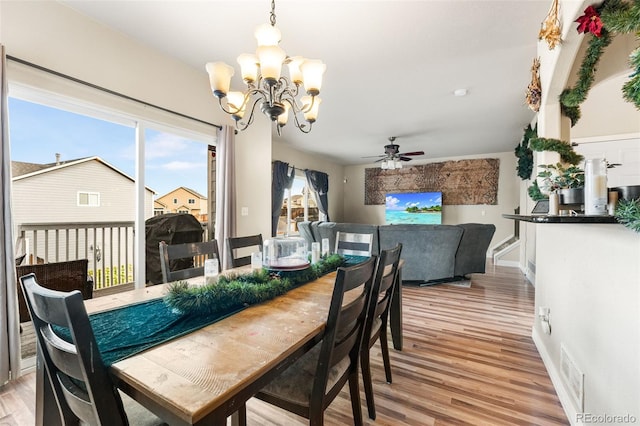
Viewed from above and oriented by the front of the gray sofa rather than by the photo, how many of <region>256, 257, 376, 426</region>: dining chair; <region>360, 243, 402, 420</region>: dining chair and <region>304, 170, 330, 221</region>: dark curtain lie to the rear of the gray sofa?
2

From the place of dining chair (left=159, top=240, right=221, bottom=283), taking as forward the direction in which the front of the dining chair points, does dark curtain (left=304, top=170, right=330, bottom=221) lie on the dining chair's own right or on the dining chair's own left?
on the dining chair's own left

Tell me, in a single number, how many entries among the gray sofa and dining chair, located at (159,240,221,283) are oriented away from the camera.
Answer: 1

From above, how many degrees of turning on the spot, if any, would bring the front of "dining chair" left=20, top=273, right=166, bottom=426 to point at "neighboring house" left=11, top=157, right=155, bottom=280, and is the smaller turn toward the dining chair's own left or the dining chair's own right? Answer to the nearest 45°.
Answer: approximately 45° to the dining chair's own left

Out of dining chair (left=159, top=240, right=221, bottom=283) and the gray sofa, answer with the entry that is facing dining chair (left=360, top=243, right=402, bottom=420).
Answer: dining chair (left=159, top=240, right=221, bottom=283)

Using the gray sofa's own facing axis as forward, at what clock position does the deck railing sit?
The deck railing is roughly at 8 o'clock from the gray sofa.

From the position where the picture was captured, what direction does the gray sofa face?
facing away from the viewer

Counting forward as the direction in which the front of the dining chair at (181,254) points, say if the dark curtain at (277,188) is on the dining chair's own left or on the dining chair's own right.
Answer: on the dining chair's own left

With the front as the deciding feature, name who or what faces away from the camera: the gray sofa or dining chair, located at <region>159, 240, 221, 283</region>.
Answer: the gray sofa

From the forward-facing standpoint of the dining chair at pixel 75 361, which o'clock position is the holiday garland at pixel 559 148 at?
The holiday garland is roughly at 2 o'clock from the dining chair.

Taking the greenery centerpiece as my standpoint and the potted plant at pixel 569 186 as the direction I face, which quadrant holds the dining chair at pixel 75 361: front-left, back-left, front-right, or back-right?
back-right
